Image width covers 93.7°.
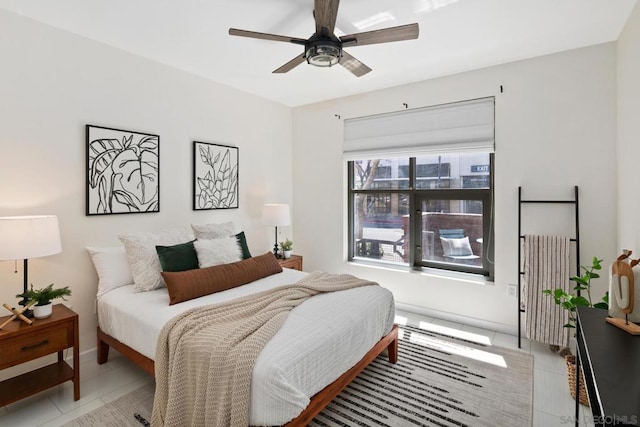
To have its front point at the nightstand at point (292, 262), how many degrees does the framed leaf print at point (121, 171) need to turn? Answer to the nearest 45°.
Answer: approximately 45° to its left

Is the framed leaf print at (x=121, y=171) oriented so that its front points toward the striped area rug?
yes

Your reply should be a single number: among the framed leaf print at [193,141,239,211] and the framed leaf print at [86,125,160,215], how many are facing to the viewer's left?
0

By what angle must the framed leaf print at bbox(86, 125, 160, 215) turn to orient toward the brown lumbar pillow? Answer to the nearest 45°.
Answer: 0° — it already faces it

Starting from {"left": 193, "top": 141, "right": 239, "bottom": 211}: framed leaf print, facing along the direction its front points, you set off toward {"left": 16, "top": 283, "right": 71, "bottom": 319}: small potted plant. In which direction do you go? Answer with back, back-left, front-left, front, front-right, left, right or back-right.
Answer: right

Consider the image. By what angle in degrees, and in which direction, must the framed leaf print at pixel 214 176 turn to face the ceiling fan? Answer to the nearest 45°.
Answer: approximately 45° to its right

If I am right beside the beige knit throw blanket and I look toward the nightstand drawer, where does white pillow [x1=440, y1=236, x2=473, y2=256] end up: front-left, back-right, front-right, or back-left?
back-right

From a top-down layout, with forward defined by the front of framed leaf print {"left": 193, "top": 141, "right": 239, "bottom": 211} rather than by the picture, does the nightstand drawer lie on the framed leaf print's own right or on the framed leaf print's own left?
on the framed leaf print's own right

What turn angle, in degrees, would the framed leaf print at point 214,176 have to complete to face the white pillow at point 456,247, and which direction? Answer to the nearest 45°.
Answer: approximately 45° to its left

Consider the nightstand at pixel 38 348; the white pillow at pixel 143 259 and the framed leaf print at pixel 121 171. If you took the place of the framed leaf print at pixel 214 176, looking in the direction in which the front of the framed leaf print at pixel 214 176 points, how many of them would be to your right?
3

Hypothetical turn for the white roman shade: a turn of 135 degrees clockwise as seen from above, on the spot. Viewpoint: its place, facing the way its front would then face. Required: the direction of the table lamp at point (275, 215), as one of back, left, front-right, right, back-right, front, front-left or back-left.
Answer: left

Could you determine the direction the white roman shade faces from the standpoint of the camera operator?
facing the viewer and to the left of the viewer

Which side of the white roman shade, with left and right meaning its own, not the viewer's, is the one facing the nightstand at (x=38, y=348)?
front

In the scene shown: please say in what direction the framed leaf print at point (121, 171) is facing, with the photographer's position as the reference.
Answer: facing the viewer and to the right of the viewer

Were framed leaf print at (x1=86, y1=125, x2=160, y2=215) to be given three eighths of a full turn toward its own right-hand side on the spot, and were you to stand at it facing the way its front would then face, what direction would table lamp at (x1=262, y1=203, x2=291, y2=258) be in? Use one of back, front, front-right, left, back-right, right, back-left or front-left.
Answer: back

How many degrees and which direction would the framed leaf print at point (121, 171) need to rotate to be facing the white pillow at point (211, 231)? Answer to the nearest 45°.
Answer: approximately 45° to its left

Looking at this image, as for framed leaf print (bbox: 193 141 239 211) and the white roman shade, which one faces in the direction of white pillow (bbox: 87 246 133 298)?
the white roman shade
